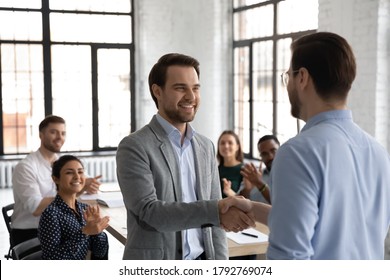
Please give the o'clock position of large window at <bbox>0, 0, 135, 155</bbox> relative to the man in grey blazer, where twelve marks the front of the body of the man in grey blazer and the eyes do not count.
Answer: The large window is roughly at 7 o'clock from the man in grey blazer.

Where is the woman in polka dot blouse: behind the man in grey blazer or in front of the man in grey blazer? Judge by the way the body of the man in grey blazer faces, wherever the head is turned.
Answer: behind

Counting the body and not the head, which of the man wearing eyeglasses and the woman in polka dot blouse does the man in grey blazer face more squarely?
the man wearing eyeglasses

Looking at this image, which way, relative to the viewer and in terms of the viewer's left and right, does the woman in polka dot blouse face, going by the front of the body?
facing the viewer and to the right of the viewer

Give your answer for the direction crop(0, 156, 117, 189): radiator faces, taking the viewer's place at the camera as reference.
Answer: facing the viewer

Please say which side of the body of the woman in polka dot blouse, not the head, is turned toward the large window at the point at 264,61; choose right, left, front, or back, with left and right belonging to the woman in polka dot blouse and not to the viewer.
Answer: left

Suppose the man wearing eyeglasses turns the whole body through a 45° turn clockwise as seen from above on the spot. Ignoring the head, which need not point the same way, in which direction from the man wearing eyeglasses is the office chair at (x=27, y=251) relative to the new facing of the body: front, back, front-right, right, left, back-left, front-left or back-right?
front-left

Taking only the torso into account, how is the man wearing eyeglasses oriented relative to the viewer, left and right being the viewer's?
facing away from the viewer and to the left of the viewer

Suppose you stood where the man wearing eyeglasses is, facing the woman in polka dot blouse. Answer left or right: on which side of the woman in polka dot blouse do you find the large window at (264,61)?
right

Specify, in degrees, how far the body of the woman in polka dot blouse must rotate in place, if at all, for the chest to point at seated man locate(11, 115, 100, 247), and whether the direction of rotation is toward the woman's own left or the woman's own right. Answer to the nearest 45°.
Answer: approximately 135° to the woman's own left

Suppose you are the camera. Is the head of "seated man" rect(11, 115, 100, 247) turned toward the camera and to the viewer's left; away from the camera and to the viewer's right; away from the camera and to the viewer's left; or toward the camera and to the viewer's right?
toward the camera and to the viewer's right

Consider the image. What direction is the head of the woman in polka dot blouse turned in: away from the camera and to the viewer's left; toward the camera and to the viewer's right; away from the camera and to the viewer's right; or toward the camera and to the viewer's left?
toward the camera and to the viewer's right

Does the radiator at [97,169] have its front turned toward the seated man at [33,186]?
yes

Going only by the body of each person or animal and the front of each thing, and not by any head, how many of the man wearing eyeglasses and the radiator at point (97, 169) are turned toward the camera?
1

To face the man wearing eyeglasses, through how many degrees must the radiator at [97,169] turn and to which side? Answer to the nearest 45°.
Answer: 0° — it already faces them

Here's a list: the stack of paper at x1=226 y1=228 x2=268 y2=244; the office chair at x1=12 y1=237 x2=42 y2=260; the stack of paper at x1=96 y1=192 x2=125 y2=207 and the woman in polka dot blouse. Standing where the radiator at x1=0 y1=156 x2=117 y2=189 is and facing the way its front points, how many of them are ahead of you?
4
